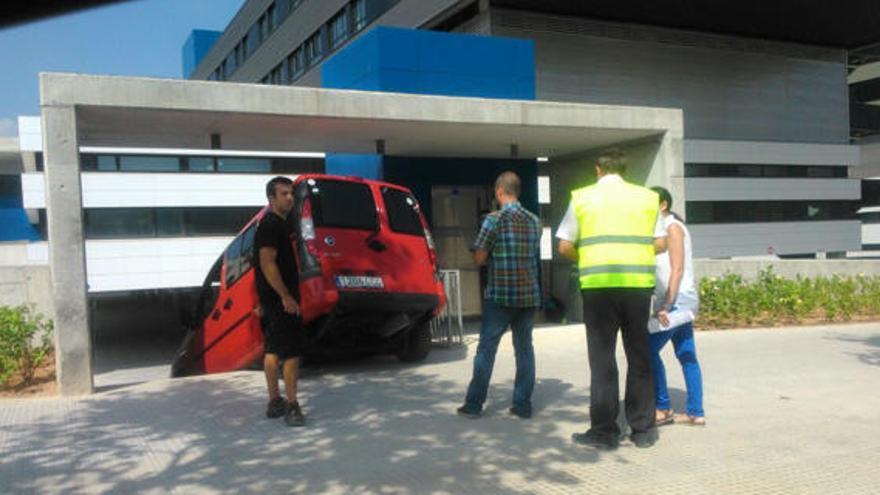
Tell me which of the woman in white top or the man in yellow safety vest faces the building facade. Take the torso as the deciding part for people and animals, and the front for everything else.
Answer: the man in yellow safety vest

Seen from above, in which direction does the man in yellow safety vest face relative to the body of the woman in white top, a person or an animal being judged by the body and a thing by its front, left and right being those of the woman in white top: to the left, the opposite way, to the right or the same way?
to the right

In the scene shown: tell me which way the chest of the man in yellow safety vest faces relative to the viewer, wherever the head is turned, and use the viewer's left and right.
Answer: facing away from the viewer

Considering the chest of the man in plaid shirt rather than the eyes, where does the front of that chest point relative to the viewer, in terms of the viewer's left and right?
facing away from the viewer and to the left of the viewer

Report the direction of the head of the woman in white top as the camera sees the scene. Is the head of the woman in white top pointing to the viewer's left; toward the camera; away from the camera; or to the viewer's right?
to the viewer's left

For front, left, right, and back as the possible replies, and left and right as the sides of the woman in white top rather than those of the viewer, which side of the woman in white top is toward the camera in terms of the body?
left
